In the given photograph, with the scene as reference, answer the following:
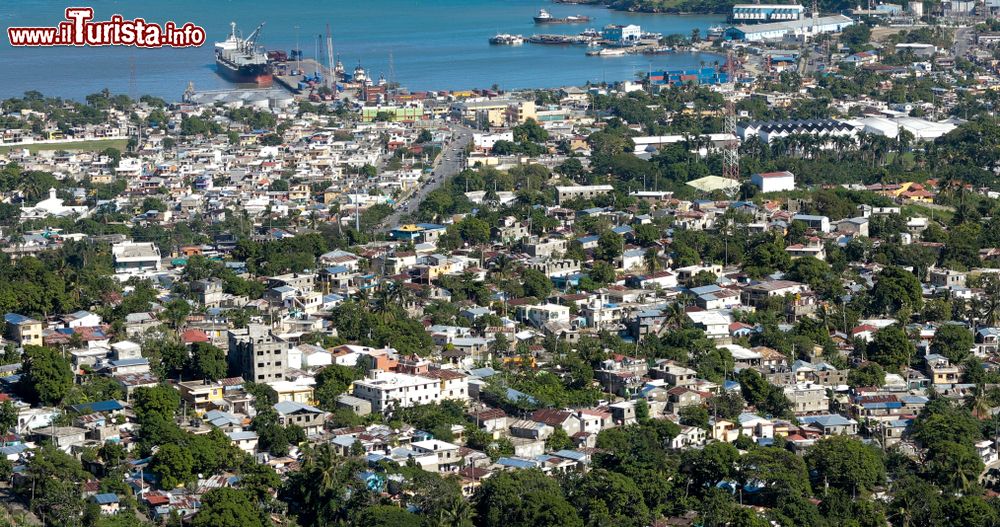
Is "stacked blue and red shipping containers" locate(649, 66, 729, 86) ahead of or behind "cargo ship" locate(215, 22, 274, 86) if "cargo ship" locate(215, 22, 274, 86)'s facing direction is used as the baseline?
ahead

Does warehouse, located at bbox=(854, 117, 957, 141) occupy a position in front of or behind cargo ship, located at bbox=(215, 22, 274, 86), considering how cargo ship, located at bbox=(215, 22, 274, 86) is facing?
in front

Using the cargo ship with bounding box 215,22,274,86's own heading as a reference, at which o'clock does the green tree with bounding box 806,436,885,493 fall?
The green tree is roughly at 1 o'clock from the cargo ship.

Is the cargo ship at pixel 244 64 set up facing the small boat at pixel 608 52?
no

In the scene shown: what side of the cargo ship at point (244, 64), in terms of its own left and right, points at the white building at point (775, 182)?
front

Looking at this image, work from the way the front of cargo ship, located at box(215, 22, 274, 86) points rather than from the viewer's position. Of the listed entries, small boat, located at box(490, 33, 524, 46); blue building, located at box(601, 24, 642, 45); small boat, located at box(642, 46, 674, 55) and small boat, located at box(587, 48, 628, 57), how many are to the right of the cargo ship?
0

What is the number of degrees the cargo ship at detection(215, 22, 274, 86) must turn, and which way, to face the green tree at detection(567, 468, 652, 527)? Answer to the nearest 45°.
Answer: approximately 45° to its right

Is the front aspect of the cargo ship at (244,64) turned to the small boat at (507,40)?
no

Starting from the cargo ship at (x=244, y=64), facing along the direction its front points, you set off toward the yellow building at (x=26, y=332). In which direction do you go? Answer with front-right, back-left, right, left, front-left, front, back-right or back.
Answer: front-right

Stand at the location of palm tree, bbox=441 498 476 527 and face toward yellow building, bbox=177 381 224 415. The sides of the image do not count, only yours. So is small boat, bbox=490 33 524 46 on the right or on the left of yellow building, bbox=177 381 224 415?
right

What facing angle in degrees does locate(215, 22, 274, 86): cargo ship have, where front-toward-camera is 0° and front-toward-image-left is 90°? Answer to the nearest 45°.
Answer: approximately 315°

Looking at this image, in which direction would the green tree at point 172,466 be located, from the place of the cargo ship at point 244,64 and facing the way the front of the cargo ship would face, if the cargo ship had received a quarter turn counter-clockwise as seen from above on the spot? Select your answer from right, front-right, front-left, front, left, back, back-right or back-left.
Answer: back-right

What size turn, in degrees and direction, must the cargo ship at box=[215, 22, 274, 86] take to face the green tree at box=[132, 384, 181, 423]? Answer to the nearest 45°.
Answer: approximately 45° to its right

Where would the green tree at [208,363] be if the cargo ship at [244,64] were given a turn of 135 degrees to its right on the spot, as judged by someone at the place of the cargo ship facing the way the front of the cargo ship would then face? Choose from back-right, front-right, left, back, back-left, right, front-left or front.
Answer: left
